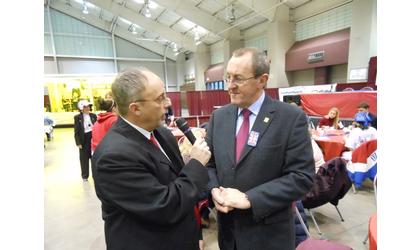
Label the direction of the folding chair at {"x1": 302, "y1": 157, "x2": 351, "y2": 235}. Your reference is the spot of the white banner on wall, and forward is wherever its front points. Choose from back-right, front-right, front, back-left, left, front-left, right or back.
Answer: front-left

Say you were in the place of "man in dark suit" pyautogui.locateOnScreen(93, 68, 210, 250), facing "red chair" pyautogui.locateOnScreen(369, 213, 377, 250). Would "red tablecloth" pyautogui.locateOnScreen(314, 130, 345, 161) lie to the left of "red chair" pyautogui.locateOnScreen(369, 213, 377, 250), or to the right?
left

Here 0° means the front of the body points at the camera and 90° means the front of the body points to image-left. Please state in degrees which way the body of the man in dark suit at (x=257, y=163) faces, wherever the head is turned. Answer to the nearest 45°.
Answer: approximately 45°

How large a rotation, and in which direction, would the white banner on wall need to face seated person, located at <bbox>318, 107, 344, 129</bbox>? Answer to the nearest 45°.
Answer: approximately 45° to its left

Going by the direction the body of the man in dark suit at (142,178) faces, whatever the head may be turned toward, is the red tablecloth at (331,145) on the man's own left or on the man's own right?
on the man's own left

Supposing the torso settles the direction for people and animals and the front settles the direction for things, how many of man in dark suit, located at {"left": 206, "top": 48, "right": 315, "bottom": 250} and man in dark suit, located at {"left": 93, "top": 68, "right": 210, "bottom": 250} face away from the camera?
0

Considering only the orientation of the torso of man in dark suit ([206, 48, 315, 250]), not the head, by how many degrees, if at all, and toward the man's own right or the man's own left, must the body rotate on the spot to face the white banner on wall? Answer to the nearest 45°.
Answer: approximately 135° to the man's own right

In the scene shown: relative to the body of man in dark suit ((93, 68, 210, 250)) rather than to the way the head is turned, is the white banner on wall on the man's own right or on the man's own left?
on the man's own left

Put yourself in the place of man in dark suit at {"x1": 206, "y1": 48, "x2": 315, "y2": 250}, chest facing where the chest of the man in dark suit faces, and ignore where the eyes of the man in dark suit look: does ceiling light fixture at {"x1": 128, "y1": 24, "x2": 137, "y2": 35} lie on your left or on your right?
on your right

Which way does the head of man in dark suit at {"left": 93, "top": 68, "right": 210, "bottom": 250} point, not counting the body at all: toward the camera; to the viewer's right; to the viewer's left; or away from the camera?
to the viewer's right

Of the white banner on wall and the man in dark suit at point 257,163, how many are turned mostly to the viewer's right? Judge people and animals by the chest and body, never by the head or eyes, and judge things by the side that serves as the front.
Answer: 0
